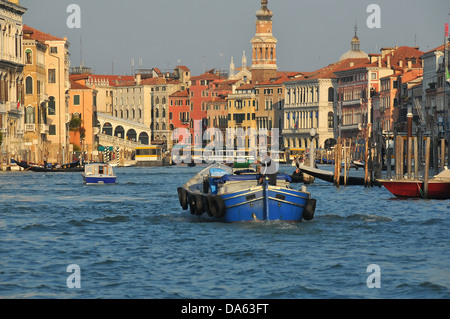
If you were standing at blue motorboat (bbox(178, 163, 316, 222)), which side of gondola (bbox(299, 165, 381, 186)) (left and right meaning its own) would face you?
left

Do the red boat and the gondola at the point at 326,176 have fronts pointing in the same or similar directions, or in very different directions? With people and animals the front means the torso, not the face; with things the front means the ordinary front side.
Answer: same or similar directions

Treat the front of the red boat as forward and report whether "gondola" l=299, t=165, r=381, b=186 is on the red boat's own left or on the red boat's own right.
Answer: on the red boat's own right

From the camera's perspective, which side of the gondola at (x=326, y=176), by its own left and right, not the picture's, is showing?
left

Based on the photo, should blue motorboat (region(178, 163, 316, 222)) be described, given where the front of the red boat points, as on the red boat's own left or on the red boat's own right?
on the red boat's own left

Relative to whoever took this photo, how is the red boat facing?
facing to the left of the viewer

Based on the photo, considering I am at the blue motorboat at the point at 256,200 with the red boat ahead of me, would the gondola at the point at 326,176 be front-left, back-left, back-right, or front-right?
front-left
